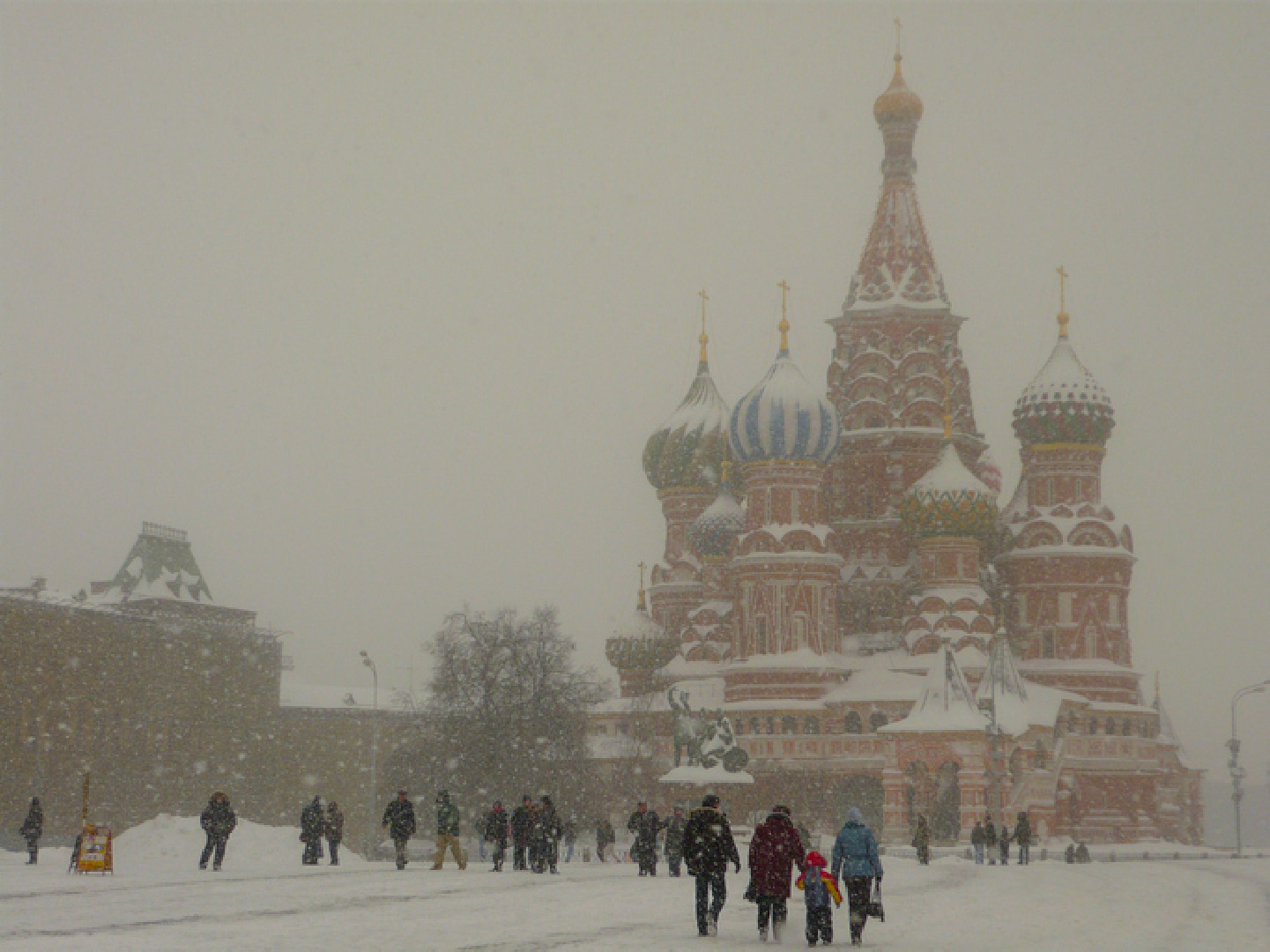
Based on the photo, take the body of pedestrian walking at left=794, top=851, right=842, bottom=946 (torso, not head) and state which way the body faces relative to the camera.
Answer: away from the camera

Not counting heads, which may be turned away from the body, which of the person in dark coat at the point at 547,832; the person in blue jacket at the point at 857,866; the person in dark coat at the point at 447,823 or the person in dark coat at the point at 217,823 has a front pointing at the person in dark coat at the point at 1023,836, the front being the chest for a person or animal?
the person in blue jacket at the point at 857,866

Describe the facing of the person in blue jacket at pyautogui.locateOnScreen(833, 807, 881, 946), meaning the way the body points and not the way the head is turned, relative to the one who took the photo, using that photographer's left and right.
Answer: facing away from the viewer

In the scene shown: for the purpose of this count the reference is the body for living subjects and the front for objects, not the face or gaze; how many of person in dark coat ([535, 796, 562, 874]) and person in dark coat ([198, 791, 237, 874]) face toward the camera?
2

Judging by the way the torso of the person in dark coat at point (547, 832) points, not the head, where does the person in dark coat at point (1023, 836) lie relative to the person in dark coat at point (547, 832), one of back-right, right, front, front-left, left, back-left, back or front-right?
back-left

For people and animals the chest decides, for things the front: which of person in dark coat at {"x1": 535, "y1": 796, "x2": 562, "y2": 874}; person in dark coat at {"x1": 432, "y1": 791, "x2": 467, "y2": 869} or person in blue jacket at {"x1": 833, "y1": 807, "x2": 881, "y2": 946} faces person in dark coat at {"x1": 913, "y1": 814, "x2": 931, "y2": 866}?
person in blue jacket at {"x1": 833, "y1": 807, "x2": 881, "y2": 946}

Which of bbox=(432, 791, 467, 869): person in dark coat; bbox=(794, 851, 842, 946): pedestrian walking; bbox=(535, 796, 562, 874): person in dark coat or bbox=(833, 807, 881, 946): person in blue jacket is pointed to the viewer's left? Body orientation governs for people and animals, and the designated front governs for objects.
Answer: bbox=(432, 791, 467, 869): person in dark coat

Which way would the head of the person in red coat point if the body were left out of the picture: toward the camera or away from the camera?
away from the camera

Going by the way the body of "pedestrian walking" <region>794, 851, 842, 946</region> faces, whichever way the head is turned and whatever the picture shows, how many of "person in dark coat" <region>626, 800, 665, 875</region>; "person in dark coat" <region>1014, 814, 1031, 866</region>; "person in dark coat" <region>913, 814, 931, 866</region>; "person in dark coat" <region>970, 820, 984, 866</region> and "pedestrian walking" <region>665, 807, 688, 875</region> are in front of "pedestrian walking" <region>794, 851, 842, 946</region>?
5

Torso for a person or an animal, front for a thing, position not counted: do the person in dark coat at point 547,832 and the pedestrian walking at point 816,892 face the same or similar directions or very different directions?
very different directions

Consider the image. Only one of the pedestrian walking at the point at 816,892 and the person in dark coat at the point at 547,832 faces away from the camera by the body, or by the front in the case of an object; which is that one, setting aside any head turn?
the pedestrian walking

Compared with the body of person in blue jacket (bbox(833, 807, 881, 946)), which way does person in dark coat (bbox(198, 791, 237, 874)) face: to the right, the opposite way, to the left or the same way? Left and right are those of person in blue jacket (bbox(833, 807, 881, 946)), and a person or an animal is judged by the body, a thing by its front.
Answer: the opposite way

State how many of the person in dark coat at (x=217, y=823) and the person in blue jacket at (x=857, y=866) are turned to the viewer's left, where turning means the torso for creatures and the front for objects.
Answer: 0
